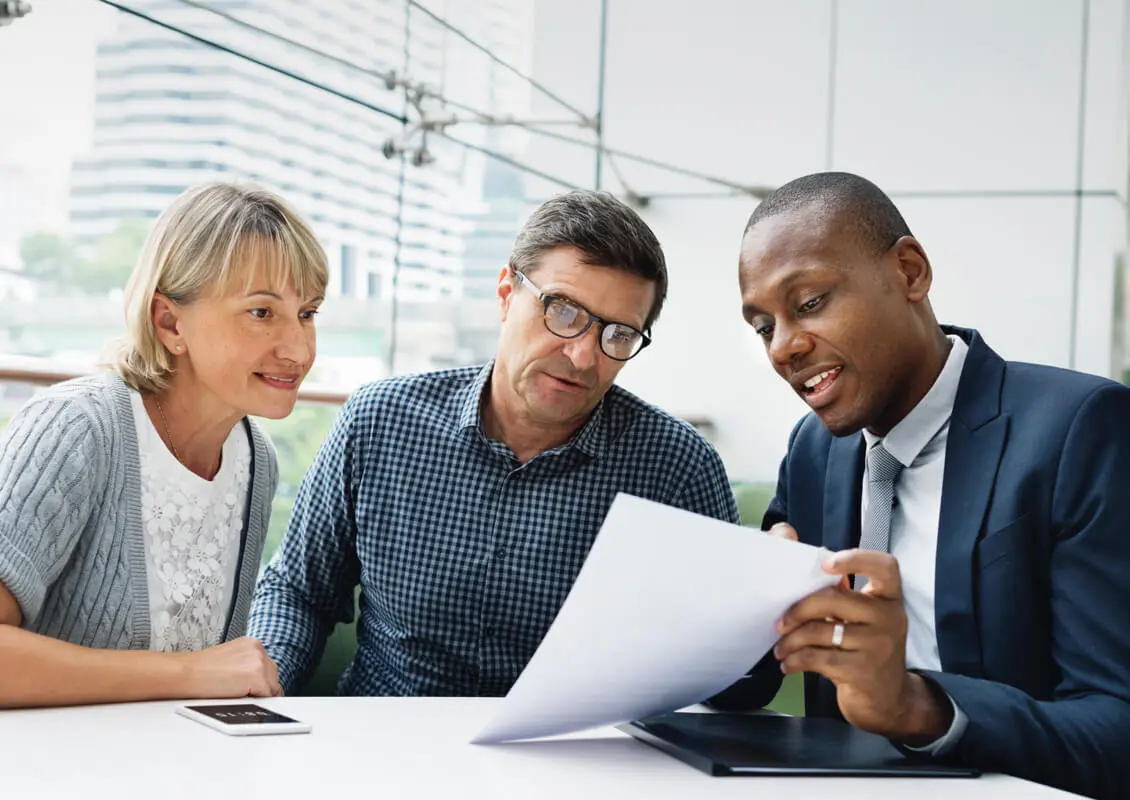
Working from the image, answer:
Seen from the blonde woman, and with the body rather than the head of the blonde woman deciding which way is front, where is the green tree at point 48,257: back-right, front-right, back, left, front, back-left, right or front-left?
back-left

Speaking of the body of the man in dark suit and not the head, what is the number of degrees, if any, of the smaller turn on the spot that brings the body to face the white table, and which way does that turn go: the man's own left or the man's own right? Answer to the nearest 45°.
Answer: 0° — they already face it

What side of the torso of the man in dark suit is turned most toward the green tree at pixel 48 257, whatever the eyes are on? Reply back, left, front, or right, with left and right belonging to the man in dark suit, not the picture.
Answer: right

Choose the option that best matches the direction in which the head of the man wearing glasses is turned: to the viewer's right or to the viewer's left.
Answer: to the viewer's right

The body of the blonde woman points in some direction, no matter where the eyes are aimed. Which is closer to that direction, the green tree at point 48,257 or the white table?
the white table
